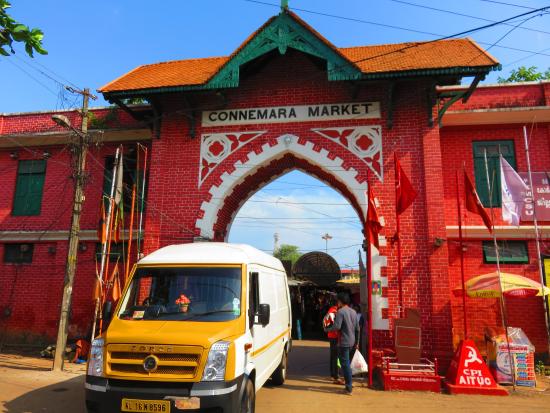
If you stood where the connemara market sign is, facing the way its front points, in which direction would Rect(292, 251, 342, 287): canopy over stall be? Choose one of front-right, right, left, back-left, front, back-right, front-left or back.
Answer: back

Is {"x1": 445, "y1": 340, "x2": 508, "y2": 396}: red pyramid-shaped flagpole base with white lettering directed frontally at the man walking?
no

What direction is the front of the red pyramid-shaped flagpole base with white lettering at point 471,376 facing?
toward the camera

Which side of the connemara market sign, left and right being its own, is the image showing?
front

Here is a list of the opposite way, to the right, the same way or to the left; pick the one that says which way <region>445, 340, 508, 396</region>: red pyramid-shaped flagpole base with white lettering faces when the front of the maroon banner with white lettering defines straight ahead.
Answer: the same way

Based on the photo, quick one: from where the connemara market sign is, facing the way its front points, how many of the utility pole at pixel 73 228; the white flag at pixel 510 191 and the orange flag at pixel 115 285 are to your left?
1

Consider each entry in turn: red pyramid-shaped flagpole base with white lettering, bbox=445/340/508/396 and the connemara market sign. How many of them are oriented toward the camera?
2

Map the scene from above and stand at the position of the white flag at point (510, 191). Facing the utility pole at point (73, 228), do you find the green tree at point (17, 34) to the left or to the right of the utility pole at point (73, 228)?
left

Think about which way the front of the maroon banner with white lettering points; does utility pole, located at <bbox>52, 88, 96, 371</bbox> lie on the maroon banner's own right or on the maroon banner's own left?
on the maroon banner's own right

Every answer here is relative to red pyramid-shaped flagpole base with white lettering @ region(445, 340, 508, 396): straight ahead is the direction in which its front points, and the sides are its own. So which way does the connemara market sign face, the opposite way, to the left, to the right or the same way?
the same way

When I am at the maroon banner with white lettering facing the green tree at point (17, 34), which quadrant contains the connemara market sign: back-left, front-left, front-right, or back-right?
front-right

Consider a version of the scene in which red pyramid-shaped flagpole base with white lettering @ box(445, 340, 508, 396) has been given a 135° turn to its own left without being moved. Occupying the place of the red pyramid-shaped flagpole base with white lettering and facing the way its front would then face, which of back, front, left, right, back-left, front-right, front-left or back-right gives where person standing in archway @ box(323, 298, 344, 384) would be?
back-left

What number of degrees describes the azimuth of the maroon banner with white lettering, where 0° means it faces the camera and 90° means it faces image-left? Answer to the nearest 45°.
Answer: approximately 0°

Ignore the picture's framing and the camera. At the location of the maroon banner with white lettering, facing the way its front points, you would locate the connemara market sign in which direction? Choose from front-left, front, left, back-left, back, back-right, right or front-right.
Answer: front-right

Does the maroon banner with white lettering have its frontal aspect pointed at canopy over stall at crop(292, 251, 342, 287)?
no

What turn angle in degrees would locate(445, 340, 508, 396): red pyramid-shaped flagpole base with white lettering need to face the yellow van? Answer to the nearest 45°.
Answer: approximately 45° to its right

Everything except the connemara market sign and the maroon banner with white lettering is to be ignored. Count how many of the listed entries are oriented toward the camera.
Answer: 2

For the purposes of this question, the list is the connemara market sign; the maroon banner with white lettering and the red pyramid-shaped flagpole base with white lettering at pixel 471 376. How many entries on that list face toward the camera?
3
